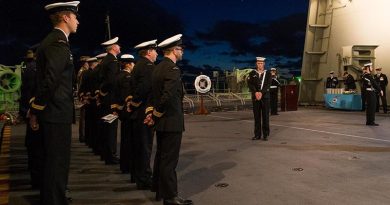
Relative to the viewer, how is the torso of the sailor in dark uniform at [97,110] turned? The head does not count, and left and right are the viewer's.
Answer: facing to the right of the viewer

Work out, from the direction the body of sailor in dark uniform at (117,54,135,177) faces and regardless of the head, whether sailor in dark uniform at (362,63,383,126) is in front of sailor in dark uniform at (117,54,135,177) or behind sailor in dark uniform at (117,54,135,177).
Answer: in front

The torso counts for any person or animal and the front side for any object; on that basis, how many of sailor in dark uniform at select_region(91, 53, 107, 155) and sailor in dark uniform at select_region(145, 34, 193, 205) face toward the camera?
0

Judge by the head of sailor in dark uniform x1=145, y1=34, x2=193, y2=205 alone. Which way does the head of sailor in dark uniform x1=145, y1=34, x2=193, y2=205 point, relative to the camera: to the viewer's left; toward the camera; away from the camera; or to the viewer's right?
to the viewer's right

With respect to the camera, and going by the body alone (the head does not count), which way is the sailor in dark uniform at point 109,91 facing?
to the viewer's right

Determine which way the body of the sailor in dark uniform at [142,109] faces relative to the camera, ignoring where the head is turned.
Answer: to the viewer's right

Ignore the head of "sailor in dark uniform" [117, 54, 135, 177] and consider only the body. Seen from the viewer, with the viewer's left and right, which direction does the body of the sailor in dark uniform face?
facing to the right of the viewer

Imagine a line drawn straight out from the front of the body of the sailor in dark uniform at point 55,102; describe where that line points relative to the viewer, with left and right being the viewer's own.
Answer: facing to the right of the viewer

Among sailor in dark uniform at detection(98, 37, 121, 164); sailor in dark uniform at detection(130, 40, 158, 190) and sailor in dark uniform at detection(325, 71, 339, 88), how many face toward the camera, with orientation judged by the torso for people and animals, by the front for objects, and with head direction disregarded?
1

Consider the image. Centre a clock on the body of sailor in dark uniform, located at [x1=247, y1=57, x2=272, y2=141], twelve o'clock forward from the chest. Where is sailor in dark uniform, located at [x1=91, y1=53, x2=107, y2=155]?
sailor in dark uniform, located at [x1=91, y1=53, x2=107, y2=155] is roughly at 2 o'clock from sailor in dark uniform, located at [x1=247, y1=57, x2=272, y2=141].

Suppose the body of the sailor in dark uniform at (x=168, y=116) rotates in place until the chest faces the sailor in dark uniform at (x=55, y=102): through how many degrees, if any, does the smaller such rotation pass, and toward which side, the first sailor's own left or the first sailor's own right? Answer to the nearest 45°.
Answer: approximately 135° to the first sailor's own right

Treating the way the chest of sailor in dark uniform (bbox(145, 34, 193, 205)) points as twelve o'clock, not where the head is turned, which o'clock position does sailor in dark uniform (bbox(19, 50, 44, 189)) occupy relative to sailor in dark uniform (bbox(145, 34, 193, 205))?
sailor in dark uniform (bbox(19, 50, 44, 189)) is roughly at 7 o'clock from sailor in dark uniform (bbox(145, 34, 193, 205)).

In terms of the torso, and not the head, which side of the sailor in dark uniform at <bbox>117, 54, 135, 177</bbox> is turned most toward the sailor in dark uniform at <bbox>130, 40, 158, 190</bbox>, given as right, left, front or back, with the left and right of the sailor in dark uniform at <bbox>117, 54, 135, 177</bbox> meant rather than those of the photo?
right
